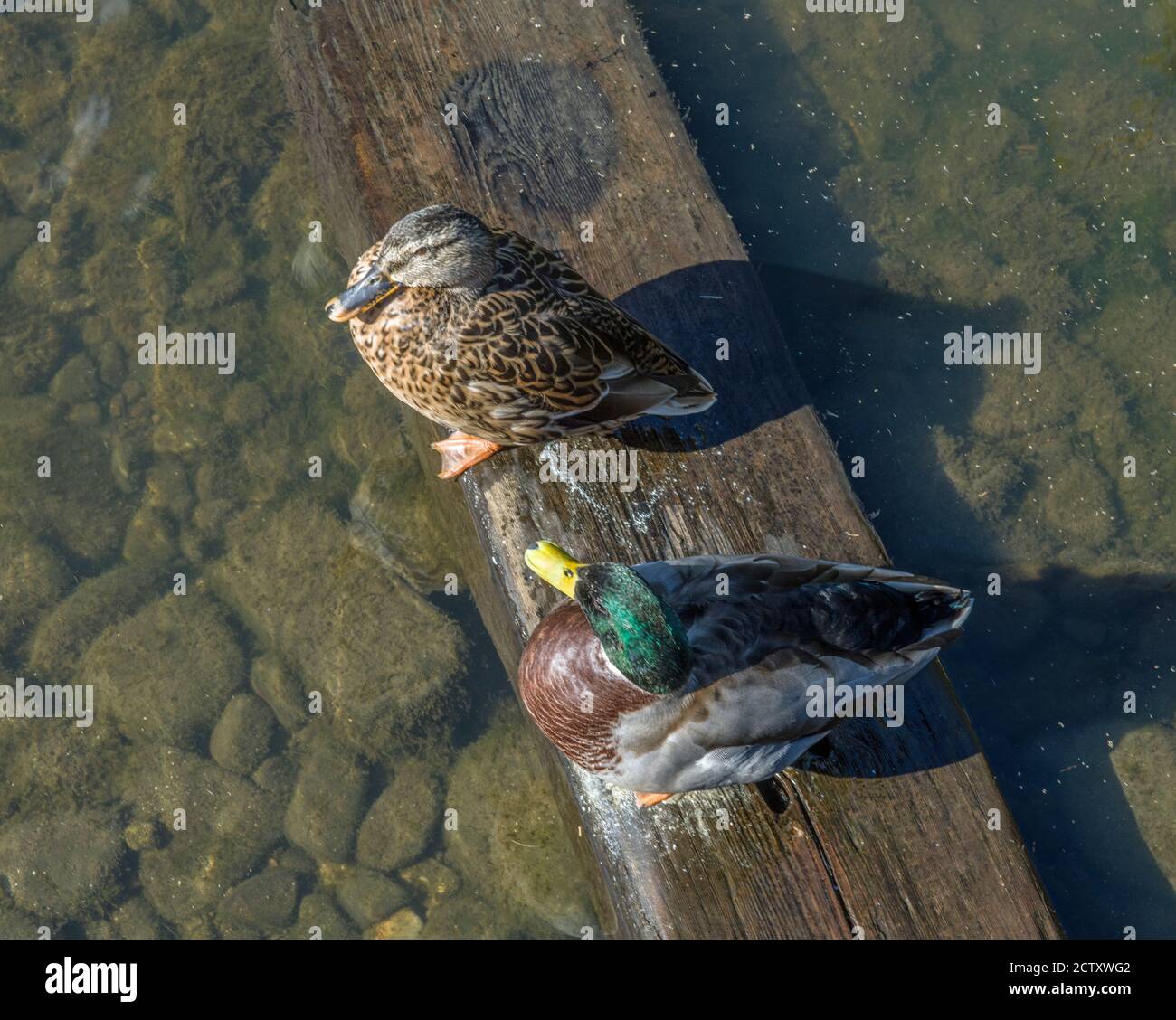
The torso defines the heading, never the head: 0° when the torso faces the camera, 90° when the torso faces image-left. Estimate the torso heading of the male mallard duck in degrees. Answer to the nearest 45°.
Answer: approximately 90°
